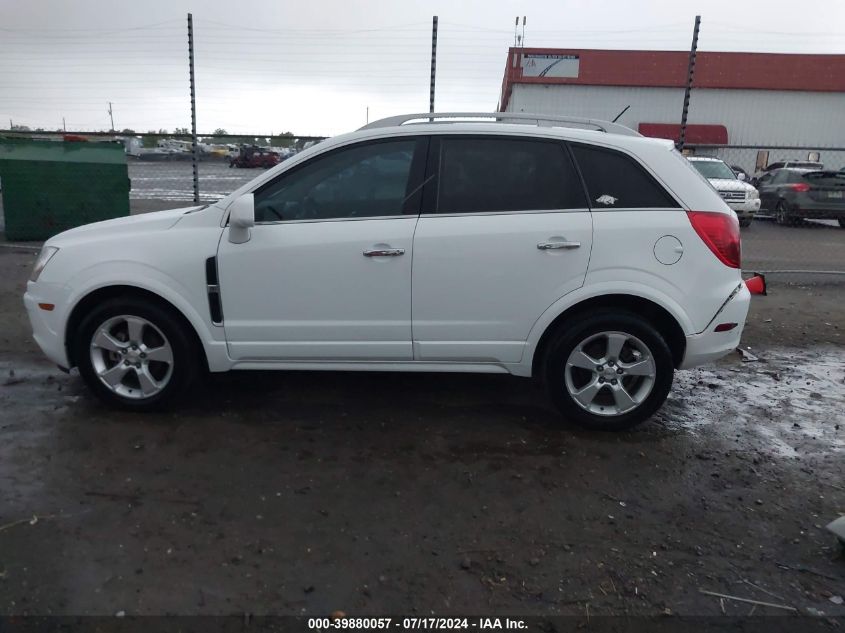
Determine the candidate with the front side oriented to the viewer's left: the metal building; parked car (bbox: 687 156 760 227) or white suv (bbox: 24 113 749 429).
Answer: the white suv

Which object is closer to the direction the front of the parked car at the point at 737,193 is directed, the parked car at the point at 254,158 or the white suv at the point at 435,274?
the white suv

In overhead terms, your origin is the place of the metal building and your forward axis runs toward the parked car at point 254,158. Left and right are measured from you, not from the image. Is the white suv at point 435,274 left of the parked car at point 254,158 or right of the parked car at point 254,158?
left

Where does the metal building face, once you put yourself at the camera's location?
facing the viewer

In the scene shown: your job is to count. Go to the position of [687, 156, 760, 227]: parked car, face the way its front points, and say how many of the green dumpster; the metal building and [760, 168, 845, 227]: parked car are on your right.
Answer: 1

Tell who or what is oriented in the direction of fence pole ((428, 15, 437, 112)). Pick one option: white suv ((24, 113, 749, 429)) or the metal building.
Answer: the metal building

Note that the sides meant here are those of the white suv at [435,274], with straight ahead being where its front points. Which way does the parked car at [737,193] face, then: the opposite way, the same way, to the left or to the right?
to the left

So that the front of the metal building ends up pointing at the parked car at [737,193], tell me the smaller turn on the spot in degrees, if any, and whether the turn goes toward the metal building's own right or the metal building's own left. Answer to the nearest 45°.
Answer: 0° — it already faces it

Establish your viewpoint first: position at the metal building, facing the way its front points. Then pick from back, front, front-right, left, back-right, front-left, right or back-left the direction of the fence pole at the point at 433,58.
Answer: front

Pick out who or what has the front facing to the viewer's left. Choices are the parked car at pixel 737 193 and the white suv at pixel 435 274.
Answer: the white suv

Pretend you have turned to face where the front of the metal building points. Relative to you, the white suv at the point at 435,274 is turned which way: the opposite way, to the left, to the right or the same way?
to the right

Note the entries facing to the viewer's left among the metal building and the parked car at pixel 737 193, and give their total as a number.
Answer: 0

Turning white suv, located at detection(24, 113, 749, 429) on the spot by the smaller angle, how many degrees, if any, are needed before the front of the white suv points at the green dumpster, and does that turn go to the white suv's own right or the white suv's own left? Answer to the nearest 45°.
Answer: approximately 45° to the white suv's own right

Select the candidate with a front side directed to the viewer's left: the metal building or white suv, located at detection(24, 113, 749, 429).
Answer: the white suv

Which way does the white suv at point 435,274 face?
to the viewer's left

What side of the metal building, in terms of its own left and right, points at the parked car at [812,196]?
front
